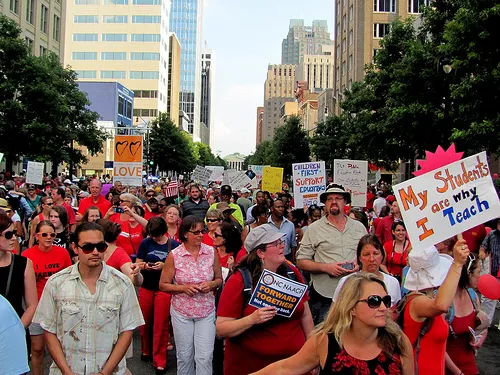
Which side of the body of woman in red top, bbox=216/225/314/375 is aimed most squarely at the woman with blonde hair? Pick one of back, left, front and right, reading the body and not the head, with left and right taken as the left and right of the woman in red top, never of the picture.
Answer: front

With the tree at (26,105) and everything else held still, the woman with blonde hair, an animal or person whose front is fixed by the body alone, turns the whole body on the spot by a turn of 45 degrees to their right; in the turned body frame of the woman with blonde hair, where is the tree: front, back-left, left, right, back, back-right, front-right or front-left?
back-right

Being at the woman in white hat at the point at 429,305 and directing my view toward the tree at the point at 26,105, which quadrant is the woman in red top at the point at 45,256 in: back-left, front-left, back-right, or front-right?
front-left

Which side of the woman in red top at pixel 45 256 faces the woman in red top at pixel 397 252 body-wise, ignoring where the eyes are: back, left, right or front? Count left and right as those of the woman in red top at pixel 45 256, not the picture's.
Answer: left

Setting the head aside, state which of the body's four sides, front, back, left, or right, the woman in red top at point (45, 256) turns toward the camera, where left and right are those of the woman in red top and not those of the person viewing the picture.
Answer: front

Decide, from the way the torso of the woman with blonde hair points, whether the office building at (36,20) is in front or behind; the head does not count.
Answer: behind

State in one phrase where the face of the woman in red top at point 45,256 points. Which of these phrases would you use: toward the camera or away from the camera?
toward the camera

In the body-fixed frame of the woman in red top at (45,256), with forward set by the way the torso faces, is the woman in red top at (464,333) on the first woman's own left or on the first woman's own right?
on the first woman's own left

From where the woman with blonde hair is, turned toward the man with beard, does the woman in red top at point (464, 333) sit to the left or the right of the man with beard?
right

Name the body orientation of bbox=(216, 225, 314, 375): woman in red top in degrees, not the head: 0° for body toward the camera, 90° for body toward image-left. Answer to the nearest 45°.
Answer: approximately 315°

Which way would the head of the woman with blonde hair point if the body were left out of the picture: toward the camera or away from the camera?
toward the camera
